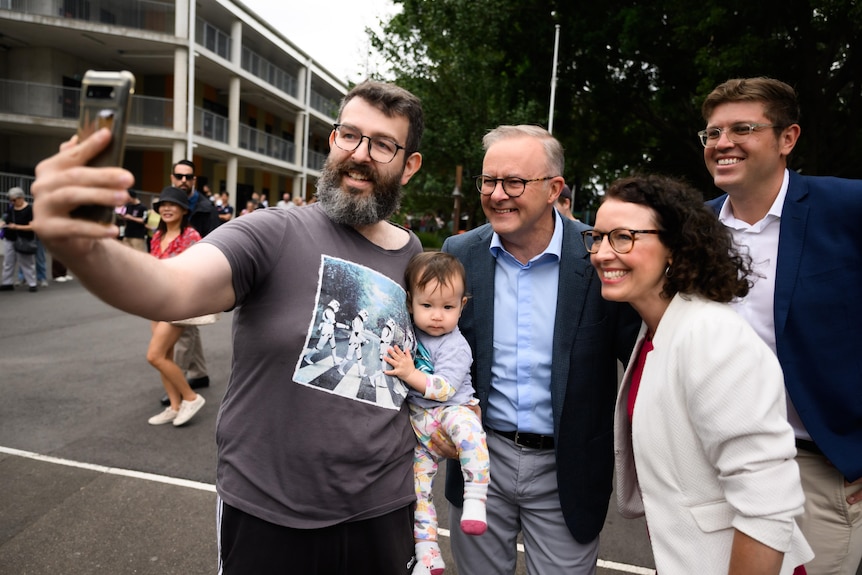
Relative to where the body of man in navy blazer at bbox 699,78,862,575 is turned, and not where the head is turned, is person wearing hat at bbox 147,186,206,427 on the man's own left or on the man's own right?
on the man's own right

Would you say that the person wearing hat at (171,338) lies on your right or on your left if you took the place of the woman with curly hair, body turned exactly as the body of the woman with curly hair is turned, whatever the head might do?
on your right

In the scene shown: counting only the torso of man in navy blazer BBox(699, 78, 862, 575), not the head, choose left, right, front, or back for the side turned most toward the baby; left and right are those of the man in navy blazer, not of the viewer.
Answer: front

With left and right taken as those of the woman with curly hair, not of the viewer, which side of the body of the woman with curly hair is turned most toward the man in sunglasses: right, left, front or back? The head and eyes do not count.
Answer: right

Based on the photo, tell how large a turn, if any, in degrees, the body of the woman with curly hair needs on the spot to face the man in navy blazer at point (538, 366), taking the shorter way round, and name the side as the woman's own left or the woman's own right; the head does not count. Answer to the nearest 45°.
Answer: approximately 90° to the woman's own right

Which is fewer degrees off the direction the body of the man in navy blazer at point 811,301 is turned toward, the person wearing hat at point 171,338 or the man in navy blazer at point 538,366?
the man in navy blazer

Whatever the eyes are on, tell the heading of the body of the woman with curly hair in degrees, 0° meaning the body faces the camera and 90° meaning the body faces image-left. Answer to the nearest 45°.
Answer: approximately 45°

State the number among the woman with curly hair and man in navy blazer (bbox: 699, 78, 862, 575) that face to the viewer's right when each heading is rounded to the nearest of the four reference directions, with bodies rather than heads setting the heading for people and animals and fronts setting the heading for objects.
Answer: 0

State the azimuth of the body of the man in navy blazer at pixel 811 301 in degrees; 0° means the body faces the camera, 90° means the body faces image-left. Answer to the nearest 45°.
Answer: approximately 45°
